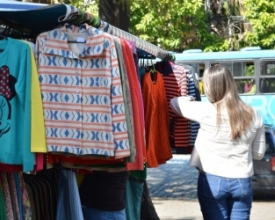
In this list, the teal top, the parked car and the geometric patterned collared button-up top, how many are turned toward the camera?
2

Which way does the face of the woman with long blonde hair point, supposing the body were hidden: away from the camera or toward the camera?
away from the camera

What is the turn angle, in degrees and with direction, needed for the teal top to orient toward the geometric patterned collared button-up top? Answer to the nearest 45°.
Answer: approximately 90° to its left

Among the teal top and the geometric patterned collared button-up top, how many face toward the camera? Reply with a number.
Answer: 2

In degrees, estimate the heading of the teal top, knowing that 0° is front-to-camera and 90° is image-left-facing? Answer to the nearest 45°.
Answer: approximately 0°

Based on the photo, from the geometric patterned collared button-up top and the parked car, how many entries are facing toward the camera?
1

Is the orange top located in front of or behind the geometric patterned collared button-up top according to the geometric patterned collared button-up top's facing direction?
behind

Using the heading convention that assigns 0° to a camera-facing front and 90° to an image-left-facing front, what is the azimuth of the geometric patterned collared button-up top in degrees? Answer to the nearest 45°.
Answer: approximately 0°
